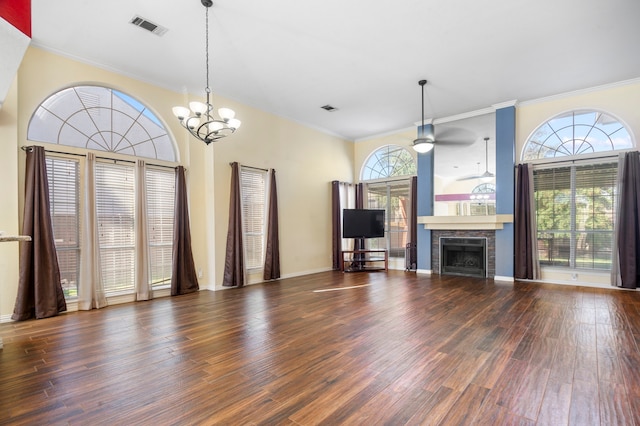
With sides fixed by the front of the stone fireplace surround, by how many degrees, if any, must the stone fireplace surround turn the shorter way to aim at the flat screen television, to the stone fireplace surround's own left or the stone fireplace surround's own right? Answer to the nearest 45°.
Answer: approximately 90° to the stone fireplace surround's own right

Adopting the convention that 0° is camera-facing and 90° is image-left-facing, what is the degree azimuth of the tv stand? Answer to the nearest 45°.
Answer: approximately 0°

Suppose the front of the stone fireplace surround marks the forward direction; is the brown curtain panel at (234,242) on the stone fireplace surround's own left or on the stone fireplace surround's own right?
on the stone fireplace surround's own right

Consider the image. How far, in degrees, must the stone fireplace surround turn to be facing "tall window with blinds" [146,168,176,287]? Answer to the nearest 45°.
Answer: approximately 45° to its right

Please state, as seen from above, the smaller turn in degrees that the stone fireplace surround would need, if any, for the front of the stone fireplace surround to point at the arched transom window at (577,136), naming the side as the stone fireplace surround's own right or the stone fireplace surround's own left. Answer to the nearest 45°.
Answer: approximately 90° to the stone fireplace surround's own left

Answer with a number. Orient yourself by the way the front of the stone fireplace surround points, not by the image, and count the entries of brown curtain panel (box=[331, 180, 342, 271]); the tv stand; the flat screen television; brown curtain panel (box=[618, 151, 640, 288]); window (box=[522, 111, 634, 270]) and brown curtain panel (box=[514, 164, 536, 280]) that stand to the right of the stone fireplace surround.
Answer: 3
